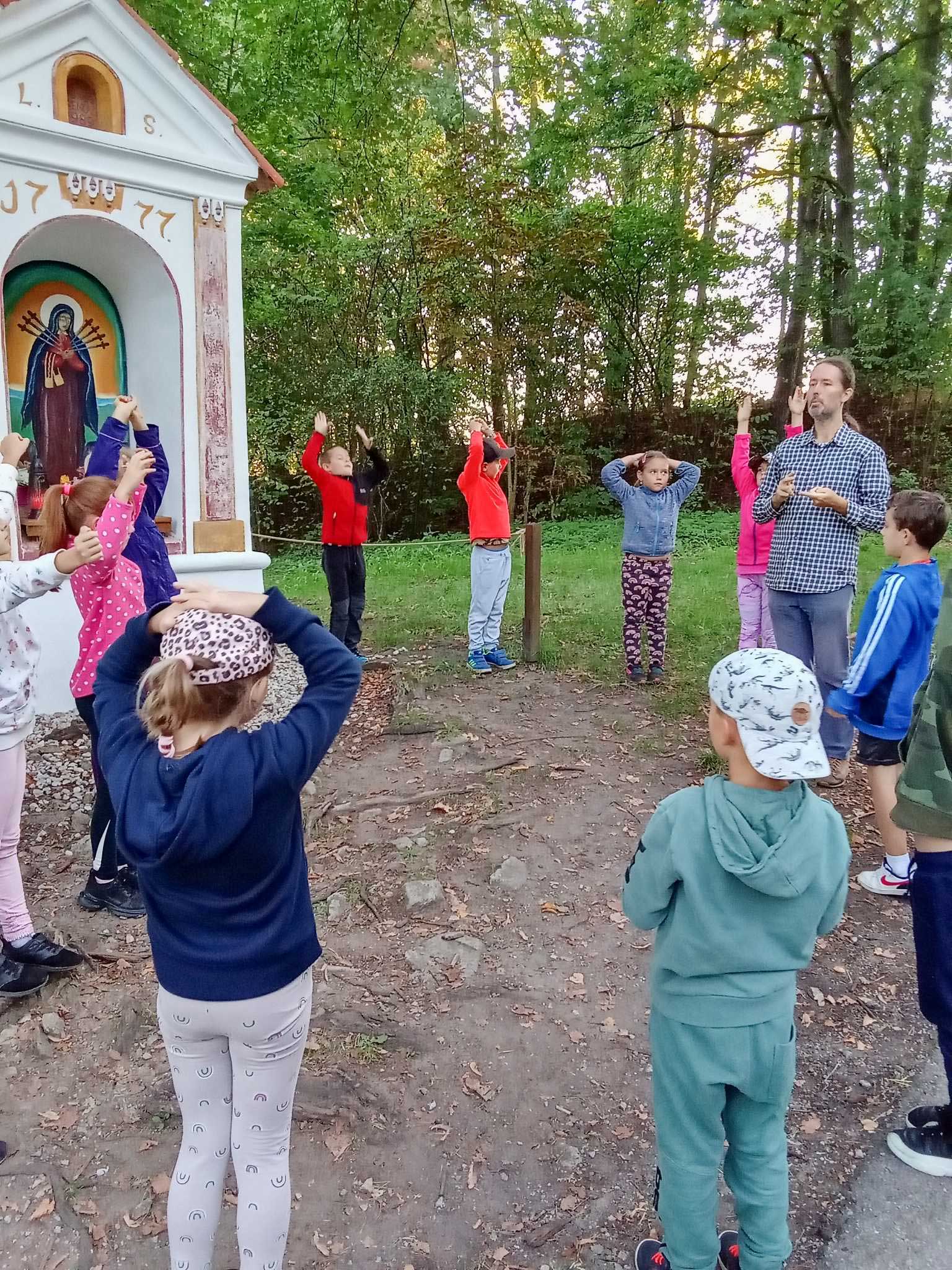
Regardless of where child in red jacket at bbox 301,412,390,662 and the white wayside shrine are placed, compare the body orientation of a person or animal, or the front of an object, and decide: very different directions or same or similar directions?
same or similar directions

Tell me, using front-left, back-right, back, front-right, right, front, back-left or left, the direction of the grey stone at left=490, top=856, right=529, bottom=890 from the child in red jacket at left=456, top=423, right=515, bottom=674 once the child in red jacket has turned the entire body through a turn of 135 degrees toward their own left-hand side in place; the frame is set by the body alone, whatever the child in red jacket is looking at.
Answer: back

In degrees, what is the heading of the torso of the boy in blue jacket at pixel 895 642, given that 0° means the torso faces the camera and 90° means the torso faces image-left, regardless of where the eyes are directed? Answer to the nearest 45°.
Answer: approximately 90°

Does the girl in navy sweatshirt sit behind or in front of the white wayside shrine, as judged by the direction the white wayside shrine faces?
in front

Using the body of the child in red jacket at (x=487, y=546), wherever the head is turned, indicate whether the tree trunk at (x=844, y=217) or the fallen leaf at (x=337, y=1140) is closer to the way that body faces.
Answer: the fallen leaf

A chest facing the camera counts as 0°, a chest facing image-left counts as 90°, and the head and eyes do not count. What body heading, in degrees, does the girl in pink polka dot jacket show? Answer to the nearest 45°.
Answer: approximately 270°

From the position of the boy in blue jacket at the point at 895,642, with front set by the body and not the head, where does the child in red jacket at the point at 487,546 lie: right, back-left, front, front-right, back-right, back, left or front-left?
front-right

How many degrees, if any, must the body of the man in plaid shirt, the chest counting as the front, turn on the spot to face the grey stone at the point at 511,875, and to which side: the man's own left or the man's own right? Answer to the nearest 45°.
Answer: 0° — they already face it

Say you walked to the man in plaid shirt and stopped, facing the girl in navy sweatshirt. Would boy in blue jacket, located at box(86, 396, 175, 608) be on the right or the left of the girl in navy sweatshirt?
right

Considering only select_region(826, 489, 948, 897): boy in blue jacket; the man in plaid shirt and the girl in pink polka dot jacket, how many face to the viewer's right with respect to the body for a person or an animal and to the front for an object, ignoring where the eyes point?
1

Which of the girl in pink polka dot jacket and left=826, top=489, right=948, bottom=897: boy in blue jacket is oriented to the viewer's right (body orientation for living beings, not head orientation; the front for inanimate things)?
the girl in pink polka dot jacket

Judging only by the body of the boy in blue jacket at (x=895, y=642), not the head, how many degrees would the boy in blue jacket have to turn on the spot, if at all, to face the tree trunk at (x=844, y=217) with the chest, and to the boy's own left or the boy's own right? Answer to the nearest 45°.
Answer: approximately 90° to the boy's own right

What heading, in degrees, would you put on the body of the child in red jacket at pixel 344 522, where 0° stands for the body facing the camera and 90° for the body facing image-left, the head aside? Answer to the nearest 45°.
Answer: approximately 315°

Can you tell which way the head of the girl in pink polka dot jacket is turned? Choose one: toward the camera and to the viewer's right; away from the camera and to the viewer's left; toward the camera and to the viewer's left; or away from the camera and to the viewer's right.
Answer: away from the camera and to the viewer's right

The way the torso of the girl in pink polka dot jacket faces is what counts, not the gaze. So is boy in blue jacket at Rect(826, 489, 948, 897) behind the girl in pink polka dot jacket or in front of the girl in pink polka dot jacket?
in front
